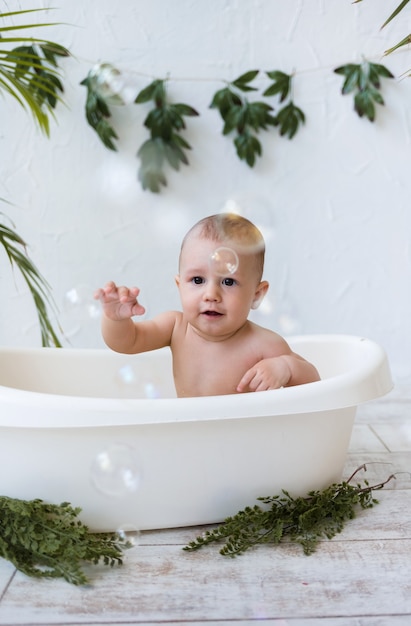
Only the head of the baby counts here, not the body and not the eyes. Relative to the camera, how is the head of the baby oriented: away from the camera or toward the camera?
toward the camera

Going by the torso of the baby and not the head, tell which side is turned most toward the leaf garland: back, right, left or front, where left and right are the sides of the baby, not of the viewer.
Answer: back

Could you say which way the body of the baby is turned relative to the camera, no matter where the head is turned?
toward the camera
